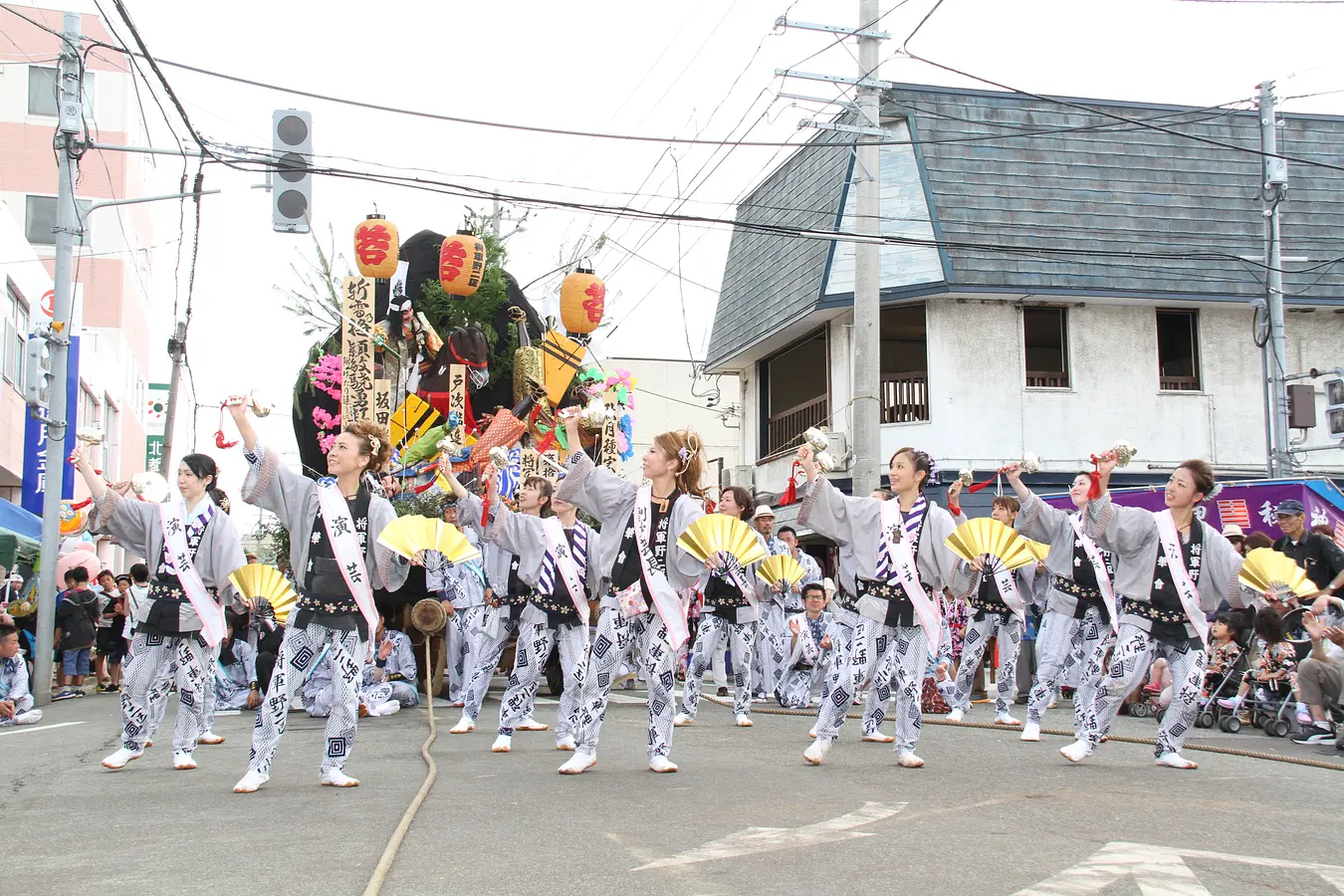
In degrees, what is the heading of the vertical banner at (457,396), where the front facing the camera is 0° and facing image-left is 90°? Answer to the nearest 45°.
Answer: approximately 0°

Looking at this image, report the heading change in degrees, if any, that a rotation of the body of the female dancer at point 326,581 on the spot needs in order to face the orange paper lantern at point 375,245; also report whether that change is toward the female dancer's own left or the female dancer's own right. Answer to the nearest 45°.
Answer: approximately 180°

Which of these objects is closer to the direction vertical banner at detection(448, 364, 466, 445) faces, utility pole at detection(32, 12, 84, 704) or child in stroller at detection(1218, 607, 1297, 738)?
the child in stroller

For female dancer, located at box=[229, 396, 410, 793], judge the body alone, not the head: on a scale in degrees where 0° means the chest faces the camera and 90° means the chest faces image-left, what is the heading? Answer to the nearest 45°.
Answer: approximately 0°

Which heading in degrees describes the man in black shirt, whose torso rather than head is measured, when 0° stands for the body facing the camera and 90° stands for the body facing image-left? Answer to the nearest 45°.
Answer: approximately 45°

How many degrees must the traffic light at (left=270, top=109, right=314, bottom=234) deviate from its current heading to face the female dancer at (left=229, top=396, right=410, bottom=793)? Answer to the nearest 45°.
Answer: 0° — it already faces them
